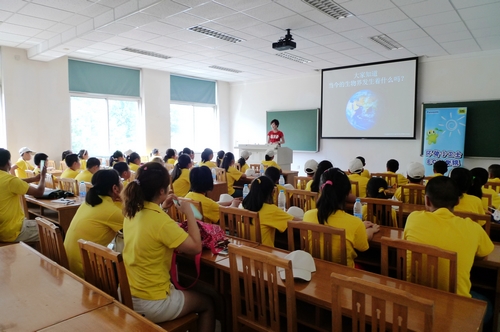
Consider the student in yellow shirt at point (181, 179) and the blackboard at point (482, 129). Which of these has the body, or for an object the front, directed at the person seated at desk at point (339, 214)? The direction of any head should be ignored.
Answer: the blackboard

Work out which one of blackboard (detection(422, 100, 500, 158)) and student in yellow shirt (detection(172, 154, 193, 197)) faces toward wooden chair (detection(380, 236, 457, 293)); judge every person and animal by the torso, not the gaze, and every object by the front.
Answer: the blackboard

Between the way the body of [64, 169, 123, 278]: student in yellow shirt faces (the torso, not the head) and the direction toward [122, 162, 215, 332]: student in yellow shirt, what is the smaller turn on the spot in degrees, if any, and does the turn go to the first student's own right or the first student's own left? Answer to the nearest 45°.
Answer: approximately 90° to the first student's own right

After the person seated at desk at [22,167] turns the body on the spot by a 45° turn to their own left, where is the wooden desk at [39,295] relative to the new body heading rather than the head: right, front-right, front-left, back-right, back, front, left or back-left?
back-right

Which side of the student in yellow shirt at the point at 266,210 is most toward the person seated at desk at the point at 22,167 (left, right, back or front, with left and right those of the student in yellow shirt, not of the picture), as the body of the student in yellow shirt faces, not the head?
left

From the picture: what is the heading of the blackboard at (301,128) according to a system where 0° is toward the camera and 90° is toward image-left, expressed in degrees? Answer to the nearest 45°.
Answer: approximately 45°

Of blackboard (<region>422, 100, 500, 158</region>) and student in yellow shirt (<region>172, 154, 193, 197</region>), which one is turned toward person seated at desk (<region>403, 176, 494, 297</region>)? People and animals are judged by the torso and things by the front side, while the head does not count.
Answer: the blackboard

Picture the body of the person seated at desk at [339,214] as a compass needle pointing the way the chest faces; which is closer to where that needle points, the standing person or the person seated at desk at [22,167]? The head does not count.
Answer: the standing person

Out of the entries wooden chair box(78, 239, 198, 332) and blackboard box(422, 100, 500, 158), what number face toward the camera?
1

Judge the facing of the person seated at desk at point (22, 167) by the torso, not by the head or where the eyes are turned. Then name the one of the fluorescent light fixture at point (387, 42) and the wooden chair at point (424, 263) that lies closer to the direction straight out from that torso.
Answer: the fluorescent light fixture

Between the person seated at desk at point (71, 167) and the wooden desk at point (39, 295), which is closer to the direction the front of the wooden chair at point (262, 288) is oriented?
the person seated at desk

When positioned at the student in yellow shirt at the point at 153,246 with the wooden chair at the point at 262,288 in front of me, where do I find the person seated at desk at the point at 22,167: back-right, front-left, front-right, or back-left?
back-left

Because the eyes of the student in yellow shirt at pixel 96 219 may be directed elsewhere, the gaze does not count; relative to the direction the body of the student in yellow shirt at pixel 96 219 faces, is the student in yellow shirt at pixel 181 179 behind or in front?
in front

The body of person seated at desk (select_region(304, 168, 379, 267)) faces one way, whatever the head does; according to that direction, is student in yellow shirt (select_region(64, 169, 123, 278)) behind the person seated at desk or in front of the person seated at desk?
behind
